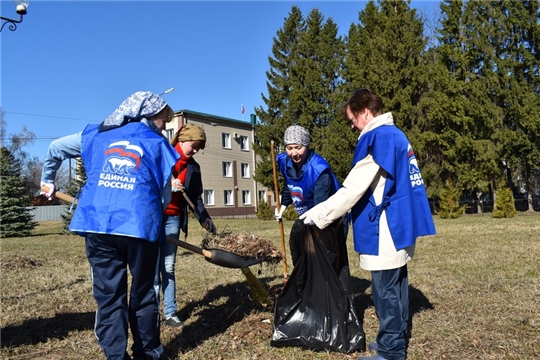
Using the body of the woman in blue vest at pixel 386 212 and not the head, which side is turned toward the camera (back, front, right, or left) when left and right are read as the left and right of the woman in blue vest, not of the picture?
left

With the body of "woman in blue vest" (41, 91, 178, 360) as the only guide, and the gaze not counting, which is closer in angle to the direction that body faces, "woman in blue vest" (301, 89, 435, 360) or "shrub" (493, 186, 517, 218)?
the shrub

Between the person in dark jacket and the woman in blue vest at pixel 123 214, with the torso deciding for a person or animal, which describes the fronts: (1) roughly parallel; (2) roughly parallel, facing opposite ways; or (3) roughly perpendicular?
roughly perpendicular

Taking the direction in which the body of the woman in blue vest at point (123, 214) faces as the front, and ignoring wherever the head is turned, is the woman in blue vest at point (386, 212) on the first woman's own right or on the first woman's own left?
on the first woman's own right

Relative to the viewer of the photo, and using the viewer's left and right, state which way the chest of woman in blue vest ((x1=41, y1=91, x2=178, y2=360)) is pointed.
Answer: facing away from the viewer and to the right of the viewer

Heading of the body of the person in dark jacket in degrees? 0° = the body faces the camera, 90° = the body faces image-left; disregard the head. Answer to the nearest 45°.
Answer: approximately 315°

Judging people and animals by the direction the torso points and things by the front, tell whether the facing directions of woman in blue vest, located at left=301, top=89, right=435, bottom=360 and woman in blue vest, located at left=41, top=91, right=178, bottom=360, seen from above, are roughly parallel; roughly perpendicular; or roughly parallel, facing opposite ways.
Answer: roughly perpendicular

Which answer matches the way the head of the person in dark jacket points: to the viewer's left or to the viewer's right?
to the viewer's right

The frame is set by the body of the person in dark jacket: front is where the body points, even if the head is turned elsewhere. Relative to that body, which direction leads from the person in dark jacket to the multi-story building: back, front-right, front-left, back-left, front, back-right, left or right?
back-left
